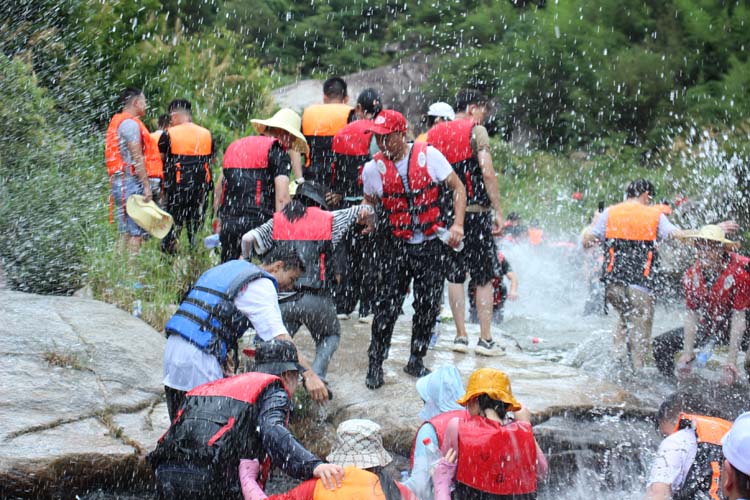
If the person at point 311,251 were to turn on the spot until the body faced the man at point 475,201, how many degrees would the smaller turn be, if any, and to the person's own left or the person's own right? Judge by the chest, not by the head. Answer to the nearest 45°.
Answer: approximately 45° to the person's own right

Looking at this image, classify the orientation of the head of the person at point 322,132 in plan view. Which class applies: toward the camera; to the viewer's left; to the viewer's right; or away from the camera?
away from the camera

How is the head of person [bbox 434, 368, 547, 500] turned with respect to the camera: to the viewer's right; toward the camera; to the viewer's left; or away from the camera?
away from the camera

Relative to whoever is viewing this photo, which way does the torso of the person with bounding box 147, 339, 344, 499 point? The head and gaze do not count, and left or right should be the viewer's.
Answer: facing away from the viewer and to the right of the viewer

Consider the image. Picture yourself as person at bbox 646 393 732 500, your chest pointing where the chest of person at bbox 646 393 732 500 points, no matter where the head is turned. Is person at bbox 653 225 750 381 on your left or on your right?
on your right

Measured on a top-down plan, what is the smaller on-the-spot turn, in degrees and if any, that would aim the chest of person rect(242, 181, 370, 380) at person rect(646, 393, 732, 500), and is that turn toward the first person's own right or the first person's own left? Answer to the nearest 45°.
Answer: approximately 135° to the first person's own right

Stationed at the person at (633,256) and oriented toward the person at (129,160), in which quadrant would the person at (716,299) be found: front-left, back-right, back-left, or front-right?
back-left

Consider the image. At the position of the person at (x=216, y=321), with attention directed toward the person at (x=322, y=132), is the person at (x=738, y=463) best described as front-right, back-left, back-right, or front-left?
back-right

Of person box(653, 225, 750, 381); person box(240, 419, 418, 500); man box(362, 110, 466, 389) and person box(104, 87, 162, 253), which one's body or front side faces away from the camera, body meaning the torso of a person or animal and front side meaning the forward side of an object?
person box(240, 419, 418, 500)

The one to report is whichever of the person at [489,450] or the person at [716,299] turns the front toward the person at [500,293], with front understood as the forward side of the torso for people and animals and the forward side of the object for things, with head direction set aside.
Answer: the person at [489,450]

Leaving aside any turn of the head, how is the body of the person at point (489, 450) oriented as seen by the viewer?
away from the camera

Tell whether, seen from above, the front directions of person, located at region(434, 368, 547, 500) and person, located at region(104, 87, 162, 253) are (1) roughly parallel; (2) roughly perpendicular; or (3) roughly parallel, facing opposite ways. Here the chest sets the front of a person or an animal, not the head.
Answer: roughly perpendicular

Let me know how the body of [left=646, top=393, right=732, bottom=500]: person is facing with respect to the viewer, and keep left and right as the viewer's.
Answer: facing away from the viewer and to the left of the viewer

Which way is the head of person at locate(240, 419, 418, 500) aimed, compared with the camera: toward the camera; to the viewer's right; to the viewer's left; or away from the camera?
away from the camera

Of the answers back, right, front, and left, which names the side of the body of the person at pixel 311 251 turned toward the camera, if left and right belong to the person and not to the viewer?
back

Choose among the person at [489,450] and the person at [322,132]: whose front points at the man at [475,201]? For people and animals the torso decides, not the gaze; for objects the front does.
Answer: the person at [489,450]
